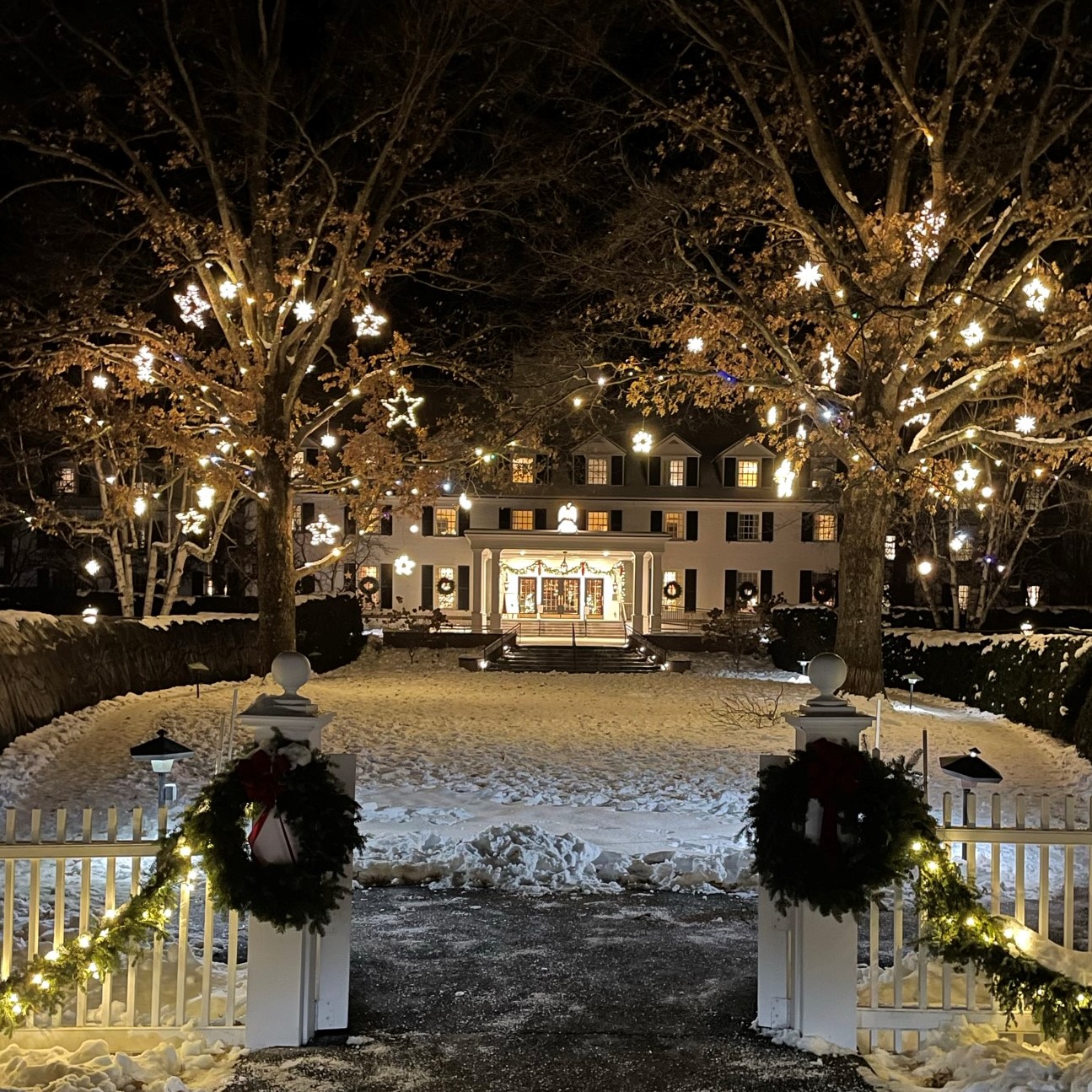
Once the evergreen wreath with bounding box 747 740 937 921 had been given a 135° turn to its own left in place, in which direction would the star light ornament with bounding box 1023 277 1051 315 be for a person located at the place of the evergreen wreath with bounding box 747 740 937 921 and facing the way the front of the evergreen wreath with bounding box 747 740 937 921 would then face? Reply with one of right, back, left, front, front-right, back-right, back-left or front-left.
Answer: front-left

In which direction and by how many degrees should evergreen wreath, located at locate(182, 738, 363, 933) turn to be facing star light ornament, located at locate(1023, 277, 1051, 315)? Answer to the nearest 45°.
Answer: approximately 135° to its left

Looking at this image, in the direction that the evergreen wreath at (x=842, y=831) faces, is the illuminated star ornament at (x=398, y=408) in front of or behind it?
behind

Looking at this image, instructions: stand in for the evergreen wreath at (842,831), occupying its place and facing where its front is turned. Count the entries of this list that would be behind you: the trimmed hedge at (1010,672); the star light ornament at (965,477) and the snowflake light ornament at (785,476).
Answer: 3

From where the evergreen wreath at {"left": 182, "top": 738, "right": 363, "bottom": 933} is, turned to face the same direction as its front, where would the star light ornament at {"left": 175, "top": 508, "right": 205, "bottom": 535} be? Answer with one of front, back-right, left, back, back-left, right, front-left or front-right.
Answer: back

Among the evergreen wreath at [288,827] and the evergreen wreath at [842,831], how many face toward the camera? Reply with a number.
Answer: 2

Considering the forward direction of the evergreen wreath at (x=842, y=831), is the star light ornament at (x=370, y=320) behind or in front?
behind

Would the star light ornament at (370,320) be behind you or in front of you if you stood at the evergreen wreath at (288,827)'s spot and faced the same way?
behind

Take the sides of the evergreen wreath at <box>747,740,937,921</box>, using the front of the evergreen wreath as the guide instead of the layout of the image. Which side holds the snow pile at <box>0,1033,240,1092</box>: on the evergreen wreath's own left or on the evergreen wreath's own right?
on the evergreen wreath's own right

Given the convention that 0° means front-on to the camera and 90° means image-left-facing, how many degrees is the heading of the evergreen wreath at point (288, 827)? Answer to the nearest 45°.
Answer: approximately 0°

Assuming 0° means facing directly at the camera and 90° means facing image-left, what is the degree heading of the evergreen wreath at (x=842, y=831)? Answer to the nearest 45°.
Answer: approximately 0°

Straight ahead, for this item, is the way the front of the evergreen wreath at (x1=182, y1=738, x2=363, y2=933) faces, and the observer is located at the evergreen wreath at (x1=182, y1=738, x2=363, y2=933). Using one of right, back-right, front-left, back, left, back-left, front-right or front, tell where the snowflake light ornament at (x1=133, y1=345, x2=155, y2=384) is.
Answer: back
